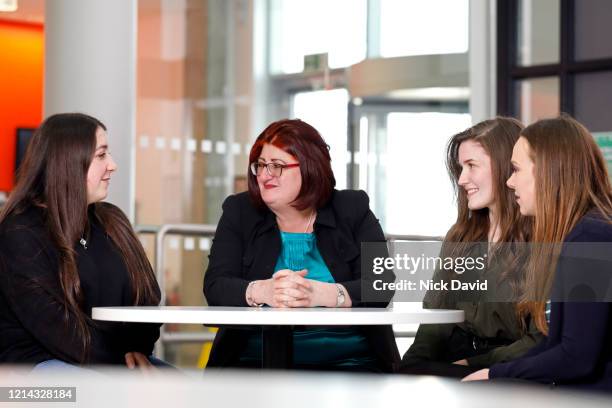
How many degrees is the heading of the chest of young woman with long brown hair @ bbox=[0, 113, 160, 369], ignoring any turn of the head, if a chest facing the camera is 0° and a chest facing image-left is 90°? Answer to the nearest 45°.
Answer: approximately 315°

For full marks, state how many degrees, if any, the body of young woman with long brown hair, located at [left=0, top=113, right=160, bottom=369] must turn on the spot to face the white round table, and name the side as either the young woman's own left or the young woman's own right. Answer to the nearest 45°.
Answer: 0° — they already face it

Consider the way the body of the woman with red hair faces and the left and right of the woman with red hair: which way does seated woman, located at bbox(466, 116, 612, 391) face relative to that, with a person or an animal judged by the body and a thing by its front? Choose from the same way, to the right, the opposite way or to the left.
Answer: to the right

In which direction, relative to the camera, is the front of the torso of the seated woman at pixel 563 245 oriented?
to the viewer's left

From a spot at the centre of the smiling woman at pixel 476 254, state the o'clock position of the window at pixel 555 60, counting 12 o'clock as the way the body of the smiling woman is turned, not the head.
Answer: The window is roughly at 5 o'clock from the smiling woman.

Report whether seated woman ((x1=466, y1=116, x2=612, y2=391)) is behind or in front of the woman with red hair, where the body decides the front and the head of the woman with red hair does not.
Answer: in front

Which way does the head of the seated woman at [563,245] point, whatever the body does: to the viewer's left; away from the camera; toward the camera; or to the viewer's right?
to the viewer's left

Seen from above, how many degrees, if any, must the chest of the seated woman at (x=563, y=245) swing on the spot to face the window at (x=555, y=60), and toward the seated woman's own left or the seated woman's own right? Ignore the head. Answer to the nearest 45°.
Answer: approximately 90° to the seated woman's own right

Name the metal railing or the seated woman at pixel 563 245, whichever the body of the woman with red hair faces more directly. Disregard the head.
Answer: the seated woman

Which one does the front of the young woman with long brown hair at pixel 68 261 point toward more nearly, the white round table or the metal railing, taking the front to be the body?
the white round table

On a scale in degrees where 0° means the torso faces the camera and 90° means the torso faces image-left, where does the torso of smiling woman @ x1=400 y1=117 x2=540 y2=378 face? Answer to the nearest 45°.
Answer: approximately 45°

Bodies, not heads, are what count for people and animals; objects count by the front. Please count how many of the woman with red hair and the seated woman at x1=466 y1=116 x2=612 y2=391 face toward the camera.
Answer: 1

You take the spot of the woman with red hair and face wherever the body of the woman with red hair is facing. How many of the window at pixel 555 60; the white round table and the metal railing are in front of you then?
1
